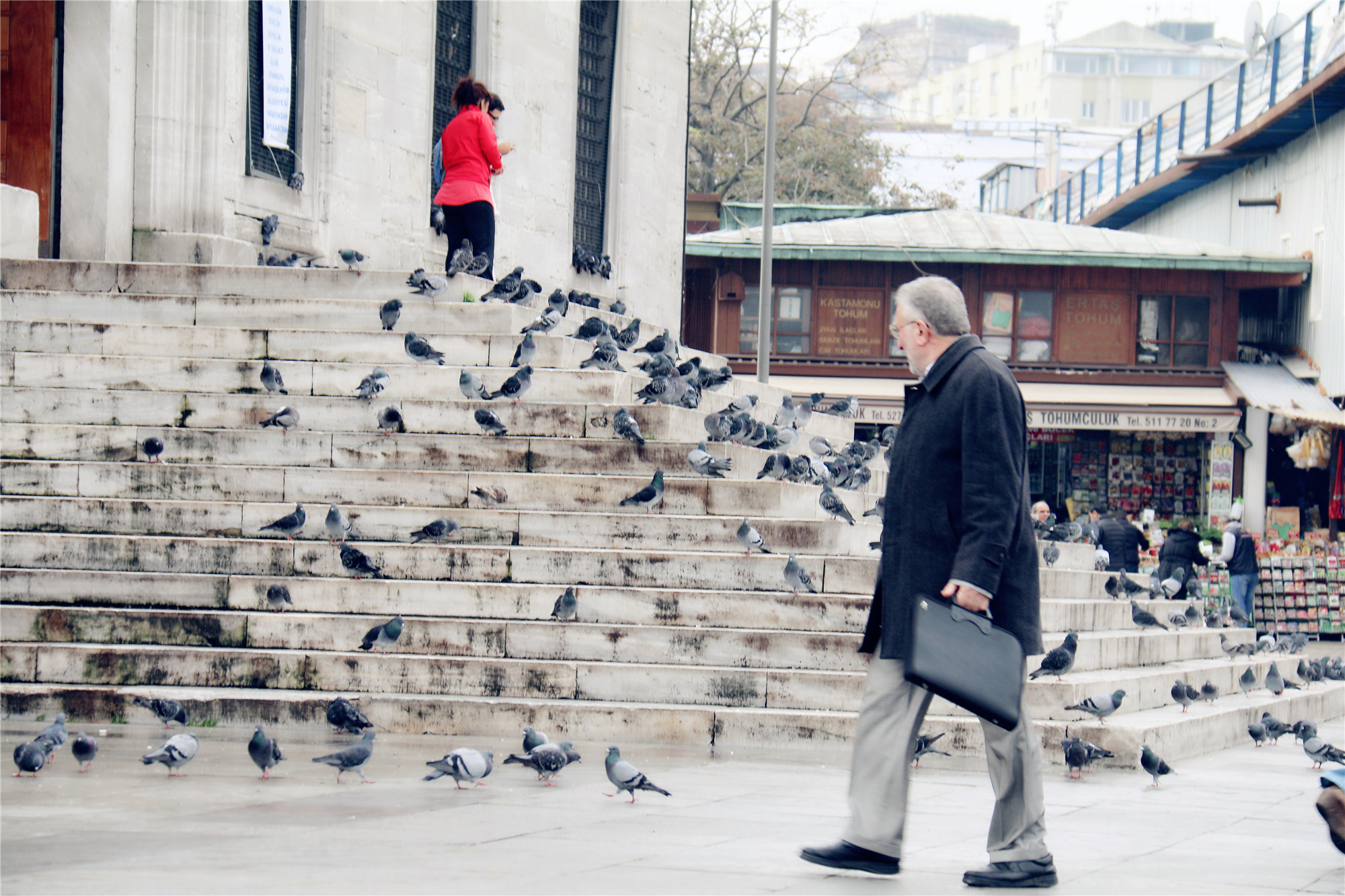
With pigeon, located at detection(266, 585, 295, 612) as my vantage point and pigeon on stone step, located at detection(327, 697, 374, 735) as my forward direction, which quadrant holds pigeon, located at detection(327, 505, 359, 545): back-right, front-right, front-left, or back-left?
back-left

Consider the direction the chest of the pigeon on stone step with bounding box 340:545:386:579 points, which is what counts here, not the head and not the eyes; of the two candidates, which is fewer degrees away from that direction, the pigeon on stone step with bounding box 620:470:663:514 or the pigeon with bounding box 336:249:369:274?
the pigeon

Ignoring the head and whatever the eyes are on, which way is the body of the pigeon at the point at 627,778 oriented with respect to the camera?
to the viewer's left

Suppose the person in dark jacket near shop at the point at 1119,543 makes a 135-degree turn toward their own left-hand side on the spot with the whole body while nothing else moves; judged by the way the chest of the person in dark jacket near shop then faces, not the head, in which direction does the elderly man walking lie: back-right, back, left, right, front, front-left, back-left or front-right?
front-left

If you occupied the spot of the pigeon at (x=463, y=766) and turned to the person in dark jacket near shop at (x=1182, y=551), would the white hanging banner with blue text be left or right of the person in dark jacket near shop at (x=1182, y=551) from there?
left
